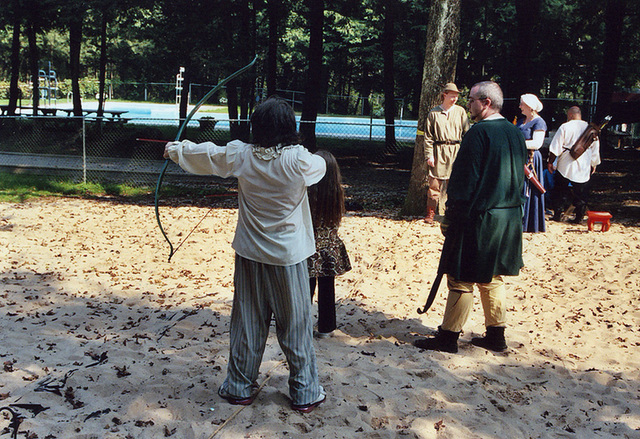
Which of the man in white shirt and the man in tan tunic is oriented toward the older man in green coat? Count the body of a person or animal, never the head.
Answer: the man in tan tunic

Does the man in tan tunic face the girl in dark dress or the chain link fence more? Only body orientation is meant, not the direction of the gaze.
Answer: the girl in dark dress

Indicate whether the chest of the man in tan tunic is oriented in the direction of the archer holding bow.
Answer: yes

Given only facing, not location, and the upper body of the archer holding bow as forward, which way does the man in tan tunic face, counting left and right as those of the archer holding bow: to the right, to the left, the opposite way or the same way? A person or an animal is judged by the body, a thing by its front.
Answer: the opposite way

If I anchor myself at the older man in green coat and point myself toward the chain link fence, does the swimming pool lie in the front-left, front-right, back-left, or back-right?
front-right

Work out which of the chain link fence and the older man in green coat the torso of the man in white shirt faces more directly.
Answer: the chain link fence

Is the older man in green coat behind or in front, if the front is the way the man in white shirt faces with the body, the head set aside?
behind

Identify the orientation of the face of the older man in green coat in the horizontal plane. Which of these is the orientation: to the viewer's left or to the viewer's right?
to the viewer's left

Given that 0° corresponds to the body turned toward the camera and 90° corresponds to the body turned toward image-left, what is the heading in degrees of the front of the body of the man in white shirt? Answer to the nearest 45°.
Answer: approximately 180°

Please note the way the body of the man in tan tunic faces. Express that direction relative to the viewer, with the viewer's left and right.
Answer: facing the viewer

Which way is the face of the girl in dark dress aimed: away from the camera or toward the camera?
away from the camera

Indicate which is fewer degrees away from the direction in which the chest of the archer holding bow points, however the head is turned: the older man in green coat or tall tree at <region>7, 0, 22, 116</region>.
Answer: the tall tree

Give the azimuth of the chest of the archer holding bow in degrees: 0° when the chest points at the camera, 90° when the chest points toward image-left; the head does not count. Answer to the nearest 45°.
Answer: approximately 180°
